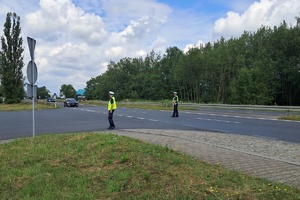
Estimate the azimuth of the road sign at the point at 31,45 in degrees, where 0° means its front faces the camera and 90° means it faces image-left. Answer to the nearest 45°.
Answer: approximately 135°
